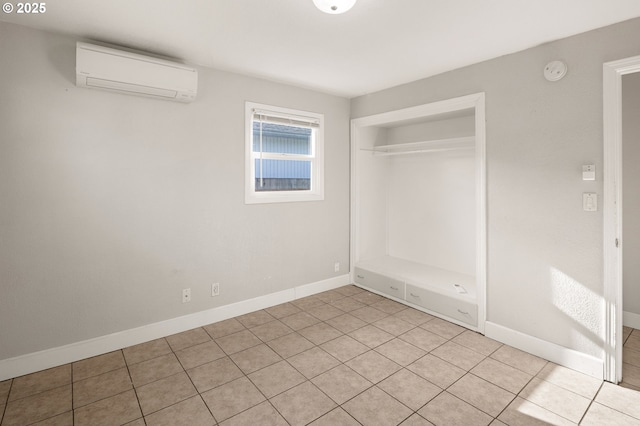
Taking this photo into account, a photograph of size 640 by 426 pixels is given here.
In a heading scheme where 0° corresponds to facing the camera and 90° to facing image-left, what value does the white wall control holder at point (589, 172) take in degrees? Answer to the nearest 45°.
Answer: approximately 0°

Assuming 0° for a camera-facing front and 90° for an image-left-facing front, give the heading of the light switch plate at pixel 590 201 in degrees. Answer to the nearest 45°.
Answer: approximately 0°

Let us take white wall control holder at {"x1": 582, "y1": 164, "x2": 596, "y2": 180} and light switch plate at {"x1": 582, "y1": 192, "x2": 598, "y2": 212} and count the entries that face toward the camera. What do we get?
2

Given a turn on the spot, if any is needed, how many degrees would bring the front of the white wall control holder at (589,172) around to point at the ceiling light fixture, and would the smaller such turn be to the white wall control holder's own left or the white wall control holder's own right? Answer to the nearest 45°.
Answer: approximately 45° to the white wall control holder's own right

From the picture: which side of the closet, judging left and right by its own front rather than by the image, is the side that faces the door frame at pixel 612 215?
left

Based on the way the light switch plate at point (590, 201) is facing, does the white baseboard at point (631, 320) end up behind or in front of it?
behind

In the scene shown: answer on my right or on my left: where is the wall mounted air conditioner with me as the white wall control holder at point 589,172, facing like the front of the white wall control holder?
on my right

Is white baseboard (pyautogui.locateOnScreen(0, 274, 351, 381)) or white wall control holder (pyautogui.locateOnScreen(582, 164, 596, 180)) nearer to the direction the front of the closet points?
the white baseboard
